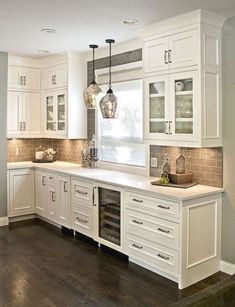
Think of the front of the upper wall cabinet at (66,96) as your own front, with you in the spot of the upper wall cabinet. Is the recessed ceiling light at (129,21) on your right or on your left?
on your left

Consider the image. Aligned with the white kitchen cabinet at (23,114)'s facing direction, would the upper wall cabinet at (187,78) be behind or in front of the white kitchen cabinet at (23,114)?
in front

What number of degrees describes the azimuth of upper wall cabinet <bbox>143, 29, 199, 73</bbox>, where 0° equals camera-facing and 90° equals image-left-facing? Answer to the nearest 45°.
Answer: approximately 45°

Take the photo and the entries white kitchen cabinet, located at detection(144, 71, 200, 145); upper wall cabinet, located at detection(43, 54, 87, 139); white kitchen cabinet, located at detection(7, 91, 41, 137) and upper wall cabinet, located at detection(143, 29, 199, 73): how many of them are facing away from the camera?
0

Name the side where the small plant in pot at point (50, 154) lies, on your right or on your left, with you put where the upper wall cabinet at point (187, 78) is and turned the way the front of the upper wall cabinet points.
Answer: on your right

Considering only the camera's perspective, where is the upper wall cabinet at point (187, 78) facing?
facing the viewer and to the left of the viewer

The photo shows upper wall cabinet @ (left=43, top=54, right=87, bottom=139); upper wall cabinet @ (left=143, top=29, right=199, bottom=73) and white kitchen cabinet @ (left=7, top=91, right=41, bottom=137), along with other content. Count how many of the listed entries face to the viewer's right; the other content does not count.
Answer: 0

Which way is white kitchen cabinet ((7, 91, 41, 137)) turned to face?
toward the camera

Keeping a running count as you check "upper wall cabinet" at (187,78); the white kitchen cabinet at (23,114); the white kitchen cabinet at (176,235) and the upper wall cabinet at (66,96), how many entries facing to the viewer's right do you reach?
0
